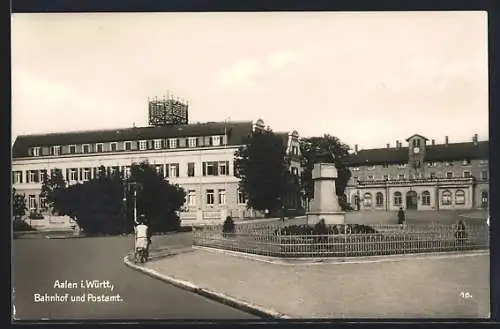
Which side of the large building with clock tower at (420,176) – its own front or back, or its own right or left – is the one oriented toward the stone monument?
front

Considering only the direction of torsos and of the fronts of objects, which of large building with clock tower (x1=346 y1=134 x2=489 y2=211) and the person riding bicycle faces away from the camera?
the person riding bicycle

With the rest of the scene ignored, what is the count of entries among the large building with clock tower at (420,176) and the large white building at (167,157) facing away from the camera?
0

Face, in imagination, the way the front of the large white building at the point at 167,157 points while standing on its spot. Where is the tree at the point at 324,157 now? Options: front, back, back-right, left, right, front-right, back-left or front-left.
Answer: left

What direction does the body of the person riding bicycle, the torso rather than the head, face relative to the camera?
away from the camera

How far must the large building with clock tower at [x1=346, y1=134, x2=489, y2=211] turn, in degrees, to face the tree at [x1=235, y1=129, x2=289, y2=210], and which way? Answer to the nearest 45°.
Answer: approximately 90° to its right

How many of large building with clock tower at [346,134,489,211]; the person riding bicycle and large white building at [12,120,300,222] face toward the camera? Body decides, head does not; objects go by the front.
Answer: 2

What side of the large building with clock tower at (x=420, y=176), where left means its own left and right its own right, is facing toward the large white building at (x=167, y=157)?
right
